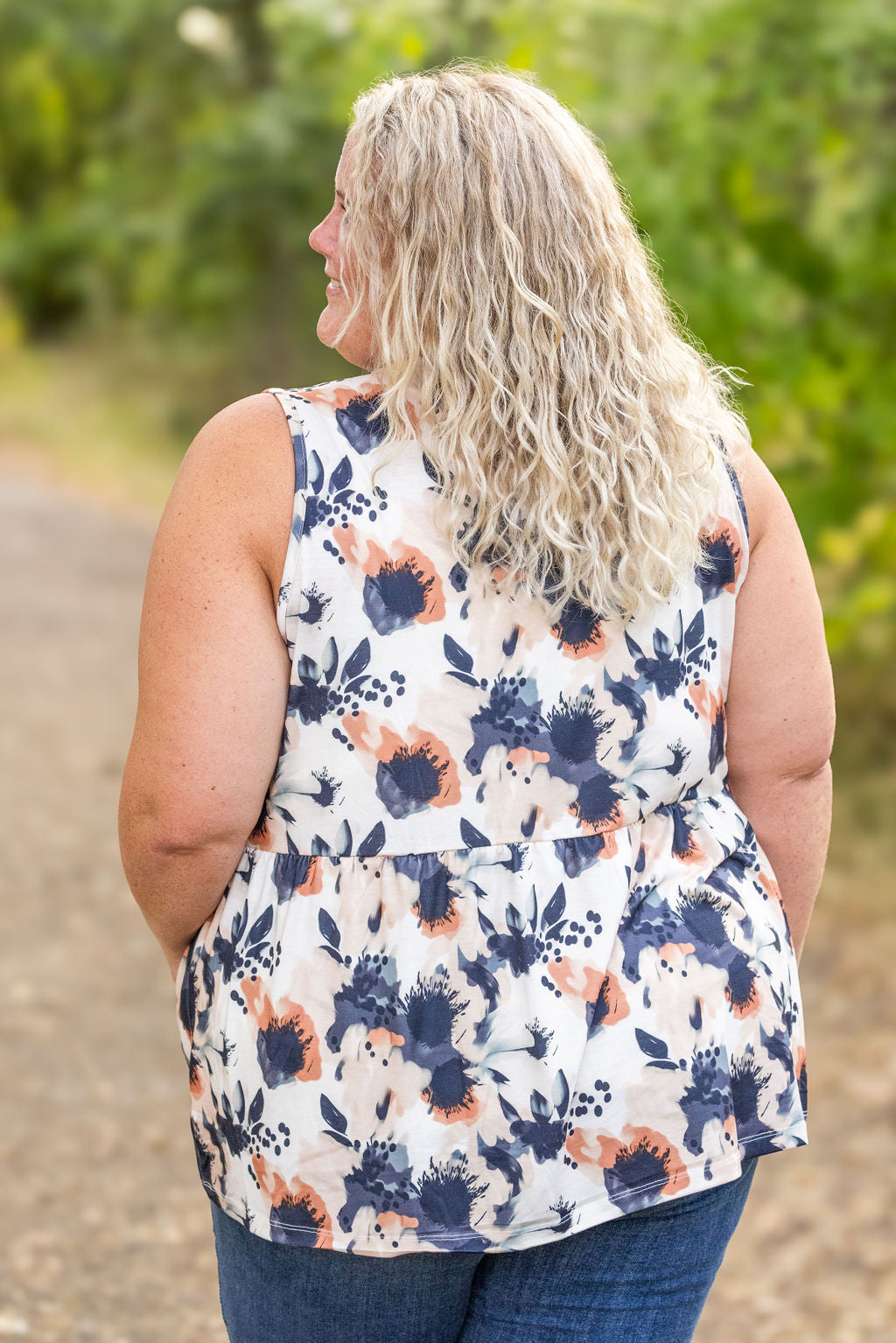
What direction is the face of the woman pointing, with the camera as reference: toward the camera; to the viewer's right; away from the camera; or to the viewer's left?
to the viewer's left

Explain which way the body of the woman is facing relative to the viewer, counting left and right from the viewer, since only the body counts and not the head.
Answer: facing away from the viewer
